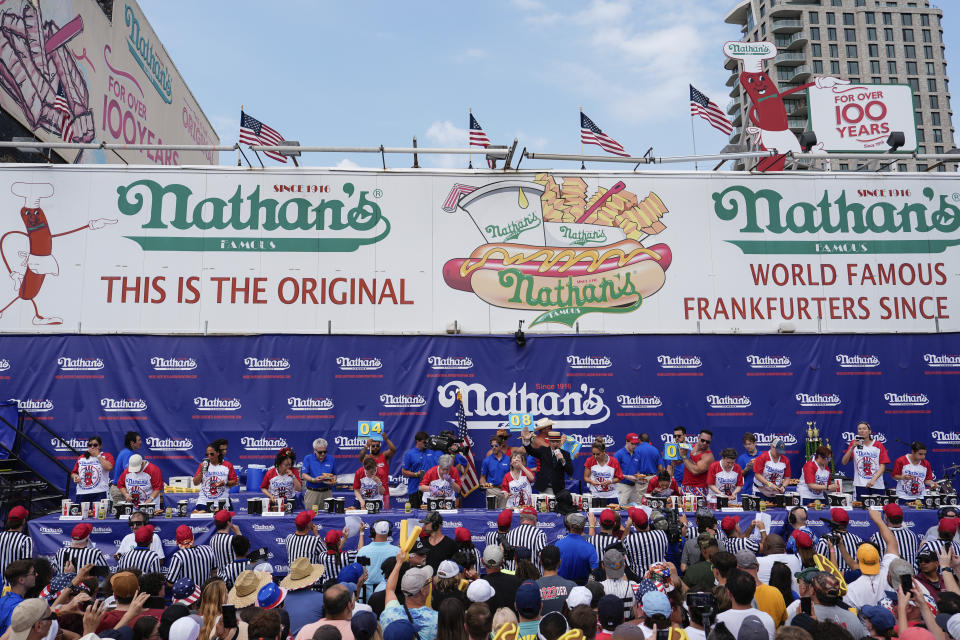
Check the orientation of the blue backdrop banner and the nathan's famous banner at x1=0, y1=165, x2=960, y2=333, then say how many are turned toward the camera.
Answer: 2

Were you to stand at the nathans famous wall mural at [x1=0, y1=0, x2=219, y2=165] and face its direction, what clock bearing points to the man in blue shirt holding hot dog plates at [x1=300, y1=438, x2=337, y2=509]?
The man in blue shirt holding hot dog plates is roughly at 1 o'clock from the nathans famous wall mural.

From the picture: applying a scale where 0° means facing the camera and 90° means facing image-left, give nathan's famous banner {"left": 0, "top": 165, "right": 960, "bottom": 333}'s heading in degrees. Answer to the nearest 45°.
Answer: approximately 0°

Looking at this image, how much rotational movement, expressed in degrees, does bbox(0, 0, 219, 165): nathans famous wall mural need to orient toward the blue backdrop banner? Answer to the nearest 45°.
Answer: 0° — it already faces it

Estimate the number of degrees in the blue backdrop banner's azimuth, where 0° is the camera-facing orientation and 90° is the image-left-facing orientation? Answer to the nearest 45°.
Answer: approximately 0°

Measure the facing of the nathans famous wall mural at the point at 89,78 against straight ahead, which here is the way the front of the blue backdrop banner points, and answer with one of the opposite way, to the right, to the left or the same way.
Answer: to the left

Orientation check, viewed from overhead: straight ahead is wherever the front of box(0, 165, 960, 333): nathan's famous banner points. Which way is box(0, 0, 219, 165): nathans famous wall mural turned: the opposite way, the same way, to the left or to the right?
to the left

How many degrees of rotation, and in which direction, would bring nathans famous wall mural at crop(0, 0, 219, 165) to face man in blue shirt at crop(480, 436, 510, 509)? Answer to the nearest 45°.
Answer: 0° — it already faces them

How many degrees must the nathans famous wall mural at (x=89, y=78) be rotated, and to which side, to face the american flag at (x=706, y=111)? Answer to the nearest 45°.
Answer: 0° — it already faces it
